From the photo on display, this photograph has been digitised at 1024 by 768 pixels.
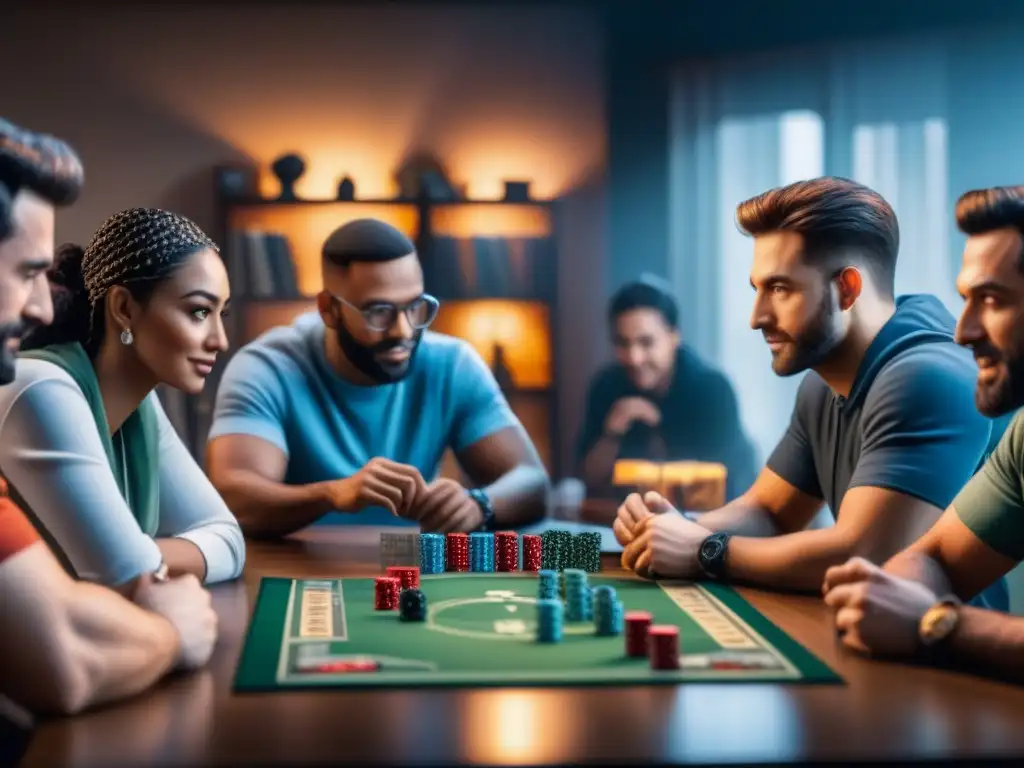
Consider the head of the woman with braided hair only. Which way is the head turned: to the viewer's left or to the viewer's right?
to the viewer's right

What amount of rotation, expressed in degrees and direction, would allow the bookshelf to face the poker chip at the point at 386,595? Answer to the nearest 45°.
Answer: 0° — it already faces it

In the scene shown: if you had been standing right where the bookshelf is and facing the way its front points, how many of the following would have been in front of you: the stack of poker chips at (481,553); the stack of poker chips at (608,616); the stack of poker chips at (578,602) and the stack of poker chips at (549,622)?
4

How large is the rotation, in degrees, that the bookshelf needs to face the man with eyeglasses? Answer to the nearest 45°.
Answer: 0° — it already faces them

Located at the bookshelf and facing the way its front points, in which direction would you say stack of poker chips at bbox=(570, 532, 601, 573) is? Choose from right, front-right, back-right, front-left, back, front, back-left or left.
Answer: front

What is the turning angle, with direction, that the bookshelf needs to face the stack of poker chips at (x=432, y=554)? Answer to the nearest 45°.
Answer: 0° — it already faces it

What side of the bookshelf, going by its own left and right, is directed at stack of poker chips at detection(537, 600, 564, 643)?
front

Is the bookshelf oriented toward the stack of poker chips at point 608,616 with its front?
yes

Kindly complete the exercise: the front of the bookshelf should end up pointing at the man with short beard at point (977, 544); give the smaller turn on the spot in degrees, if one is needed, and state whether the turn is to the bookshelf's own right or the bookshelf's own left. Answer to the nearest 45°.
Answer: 0° — it already faces them

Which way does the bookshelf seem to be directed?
toward the camera

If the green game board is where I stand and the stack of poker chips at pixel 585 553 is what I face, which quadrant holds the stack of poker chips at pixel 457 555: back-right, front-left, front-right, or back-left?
front-left

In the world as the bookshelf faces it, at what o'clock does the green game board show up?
The green game board is roughly at 12 o'clock from the bookshelf.

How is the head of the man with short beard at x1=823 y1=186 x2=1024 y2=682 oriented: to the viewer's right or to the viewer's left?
to the viewer's left

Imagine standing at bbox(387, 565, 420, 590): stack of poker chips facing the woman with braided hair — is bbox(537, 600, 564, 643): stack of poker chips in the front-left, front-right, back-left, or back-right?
back-left

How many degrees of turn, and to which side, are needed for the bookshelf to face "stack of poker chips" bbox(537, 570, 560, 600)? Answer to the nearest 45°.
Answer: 0° — it already faces it

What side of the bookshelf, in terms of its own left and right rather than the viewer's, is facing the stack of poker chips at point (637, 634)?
front

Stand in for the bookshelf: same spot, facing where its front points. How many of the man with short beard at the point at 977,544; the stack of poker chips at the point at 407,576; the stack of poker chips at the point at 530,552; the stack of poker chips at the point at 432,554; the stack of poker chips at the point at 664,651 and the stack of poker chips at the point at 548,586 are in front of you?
6

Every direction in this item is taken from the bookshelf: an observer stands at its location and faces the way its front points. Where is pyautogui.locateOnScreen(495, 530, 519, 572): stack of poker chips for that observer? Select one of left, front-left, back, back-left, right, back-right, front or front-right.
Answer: front
